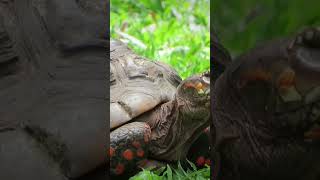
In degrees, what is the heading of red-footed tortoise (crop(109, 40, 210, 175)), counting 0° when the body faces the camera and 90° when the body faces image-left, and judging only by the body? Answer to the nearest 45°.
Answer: approximately 270°
